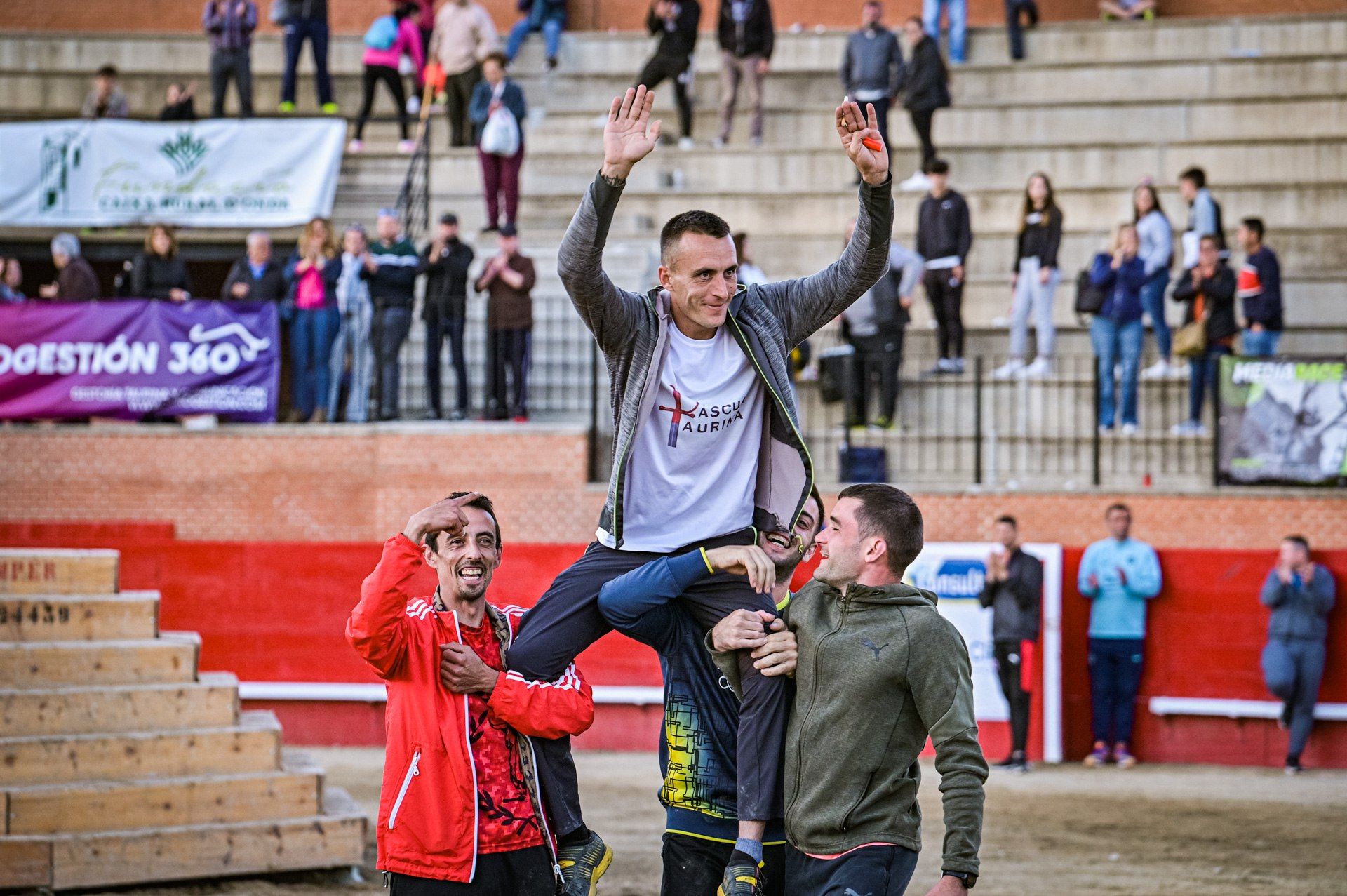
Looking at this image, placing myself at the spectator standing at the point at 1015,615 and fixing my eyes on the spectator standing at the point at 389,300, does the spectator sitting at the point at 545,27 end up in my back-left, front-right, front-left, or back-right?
front-right

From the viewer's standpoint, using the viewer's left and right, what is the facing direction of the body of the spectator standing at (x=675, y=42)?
facing the viewer and to the left of the viewer

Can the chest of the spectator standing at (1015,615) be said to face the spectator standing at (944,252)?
no

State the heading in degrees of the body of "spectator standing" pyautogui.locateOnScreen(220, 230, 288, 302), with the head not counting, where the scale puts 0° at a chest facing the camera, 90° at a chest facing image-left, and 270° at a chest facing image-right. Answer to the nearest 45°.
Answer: approximately 0°

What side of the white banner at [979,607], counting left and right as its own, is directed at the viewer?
front

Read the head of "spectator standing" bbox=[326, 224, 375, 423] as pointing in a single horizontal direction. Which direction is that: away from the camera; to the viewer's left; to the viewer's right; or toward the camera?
toward the camera

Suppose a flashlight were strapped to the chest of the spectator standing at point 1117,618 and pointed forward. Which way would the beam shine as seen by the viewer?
toward the camera

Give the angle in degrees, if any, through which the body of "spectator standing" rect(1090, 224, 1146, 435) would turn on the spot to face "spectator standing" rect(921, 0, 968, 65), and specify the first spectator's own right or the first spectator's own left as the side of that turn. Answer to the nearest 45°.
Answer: approximately 180°

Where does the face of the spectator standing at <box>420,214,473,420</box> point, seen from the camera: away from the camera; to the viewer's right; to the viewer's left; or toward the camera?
toward the camera

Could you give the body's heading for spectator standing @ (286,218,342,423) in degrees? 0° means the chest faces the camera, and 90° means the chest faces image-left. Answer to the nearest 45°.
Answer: approximately 0°

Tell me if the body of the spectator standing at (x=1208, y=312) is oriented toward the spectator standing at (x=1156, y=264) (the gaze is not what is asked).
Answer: no

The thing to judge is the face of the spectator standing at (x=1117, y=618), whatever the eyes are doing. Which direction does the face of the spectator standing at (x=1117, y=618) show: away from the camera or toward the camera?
toward the camera

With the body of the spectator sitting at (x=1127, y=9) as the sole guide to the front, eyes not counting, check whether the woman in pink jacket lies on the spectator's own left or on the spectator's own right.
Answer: on the spectator's own right

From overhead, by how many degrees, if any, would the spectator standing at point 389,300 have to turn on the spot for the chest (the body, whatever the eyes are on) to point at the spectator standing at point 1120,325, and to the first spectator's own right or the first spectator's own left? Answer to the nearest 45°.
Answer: approximately 135° to the first spectator's own left

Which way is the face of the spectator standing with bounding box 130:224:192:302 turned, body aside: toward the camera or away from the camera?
toward the camera

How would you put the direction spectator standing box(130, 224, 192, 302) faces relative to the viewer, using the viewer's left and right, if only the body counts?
facing the viewer

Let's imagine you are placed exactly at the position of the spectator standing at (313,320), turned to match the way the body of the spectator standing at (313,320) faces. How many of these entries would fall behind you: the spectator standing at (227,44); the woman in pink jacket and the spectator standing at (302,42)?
3

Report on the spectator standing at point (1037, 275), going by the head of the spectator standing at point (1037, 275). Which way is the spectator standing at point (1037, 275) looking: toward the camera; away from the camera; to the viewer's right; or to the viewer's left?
toward the camera

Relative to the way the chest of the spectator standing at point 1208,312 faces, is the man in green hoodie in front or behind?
in front
